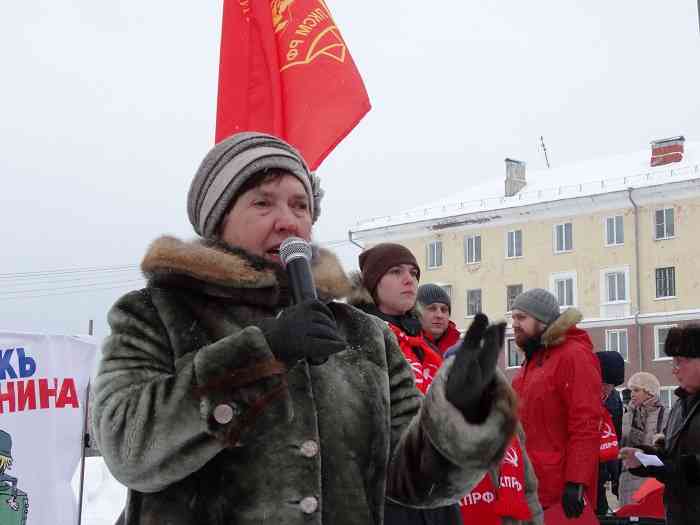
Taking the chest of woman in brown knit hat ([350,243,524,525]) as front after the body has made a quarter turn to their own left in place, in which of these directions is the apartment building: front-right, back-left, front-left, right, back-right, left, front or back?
front-left

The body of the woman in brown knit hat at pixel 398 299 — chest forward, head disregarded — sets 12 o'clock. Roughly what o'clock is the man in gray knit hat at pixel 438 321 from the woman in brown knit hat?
The man in gray knit hat is roughly at 8 o'clock from the woman in brown knit hat.

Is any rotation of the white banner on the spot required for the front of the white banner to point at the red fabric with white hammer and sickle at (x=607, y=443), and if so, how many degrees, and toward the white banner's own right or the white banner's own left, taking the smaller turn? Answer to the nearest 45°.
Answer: approximately 90° to the white banner's own left

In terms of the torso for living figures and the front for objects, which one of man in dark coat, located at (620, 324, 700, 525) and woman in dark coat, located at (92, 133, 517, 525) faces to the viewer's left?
man in dark coat, located at (620, 324, 700, 525)

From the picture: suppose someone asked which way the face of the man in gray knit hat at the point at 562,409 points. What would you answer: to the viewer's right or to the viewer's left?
to the viewer's left

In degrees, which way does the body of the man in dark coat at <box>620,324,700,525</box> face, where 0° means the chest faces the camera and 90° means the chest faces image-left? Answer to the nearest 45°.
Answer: approximately 90°

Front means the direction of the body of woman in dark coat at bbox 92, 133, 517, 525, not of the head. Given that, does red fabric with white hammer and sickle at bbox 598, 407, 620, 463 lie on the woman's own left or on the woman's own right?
on the woman's own left

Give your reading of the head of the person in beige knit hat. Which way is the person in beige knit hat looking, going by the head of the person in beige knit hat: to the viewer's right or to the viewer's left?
to the viewer's left

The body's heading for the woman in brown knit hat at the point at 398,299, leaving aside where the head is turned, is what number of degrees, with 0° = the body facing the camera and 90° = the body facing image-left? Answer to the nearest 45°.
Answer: approximately 315°

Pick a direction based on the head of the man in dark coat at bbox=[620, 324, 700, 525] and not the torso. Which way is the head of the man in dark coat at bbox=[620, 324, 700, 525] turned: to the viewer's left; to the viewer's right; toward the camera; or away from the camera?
to the viewer's left

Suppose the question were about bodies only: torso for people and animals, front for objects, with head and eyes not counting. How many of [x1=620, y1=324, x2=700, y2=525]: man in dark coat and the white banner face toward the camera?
1
